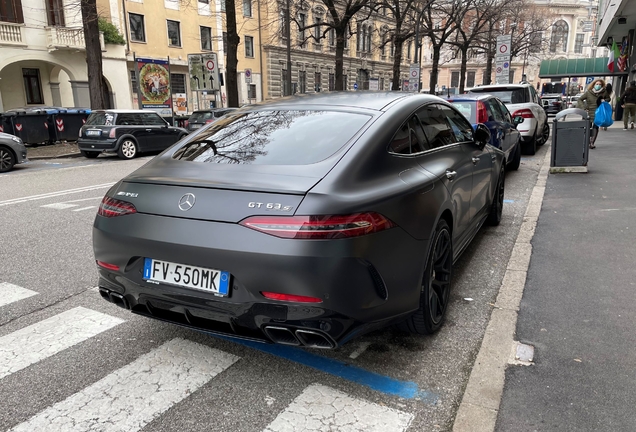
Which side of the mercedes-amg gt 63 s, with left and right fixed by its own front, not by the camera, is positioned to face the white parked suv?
front

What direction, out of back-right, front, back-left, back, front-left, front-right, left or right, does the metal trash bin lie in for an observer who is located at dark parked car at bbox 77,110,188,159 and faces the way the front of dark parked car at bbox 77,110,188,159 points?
right

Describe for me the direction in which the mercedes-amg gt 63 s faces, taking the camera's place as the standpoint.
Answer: facing away from the viewer and to the right of the viewer

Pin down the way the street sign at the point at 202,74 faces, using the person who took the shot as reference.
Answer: facing the viewer

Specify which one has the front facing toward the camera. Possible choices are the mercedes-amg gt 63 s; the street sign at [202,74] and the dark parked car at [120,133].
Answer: the street sign

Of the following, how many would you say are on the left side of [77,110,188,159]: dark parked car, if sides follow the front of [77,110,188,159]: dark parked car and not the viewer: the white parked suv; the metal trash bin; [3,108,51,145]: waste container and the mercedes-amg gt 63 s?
1

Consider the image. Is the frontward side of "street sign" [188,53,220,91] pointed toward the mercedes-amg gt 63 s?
yes

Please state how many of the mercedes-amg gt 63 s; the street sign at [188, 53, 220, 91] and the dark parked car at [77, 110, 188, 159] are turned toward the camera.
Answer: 1

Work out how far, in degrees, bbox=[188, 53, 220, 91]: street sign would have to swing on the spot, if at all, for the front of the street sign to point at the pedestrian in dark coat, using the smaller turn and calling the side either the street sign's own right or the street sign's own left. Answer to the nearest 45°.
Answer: approximately 45° to the street sign's own left

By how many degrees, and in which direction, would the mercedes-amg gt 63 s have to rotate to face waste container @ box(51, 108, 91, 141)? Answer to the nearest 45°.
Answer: approximately 90° to its left

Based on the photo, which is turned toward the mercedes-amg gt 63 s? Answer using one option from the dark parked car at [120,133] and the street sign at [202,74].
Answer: the street sign

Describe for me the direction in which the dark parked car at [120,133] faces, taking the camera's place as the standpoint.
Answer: facing away from the viewer and to the right of the viewer

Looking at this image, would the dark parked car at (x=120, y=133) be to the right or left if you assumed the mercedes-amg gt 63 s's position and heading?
on its left

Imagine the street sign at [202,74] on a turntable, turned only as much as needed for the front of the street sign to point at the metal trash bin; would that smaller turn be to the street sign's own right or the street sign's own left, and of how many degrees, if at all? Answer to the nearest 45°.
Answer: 0° — it already faces it

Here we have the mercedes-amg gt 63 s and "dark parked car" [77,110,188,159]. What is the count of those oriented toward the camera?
0

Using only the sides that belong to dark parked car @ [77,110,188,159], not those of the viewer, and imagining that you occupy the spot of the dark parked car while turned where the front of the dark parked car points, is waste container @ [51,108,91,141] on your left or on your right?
on your left

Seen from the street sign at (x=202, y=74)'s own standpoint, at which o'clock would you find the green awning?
The green awning is roughly at 8 o'clock from the street sign.
